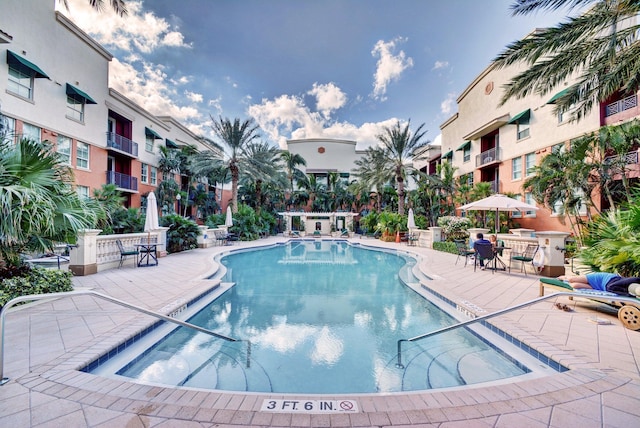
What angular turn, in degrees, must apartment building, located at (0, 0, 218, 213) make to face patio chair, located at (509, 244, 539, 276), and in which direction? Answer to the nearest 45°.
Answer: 0° — it already faces it

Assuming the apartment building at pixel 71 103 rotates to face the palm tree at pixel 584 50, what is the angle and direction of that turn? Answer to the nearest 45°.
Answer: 0° — it already faces it

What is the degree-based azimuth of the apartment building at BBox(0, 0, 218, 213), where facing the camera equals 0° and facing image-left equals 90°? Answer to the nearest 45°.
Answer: approximately 315°

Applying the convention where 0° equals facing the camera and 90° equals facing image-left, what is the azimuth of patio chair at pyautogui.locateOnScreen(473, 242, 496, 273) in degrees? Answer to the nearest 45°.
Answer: approximately 225°

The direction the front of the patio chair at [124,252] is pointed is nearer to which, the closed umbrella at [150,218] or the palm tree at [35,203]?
the closed umbrella

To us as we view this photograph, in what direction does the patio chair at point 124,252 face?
facing to the right of the viewer

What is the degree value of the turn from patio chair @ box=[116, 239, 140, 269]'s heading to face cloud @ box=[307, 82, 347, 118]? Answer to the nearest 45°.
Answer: approximately 45° to its left
